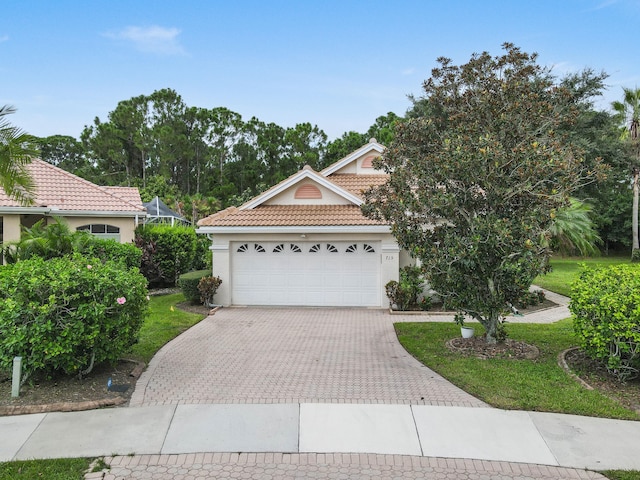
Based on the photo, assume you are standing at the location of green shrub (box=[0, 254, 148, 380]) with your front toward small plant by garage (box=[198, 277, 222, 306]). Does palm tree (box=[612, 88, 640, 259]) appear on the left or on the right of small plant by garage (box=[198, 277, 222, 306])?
right

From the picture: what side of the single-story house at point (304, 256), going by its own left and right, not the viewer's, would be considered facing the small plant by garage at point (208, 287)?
right

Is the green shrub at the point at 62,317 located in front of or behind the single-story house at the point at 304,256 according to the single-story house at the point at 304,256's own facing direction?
in front

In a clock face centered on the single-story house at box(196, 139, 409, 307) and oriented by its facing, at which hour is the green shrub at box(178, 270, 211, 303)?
The green shrub is roughly at 3 o'clock from the single-story house.

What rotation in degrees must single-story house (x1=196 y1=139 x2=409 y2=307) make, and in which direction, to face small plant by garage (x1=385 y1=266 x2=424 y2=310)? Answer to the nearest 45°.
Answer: approximately 90° to its left

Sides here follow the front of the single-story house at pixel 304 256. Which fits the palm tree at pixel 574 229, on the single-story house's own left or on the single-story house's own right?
on the single-story house's own left

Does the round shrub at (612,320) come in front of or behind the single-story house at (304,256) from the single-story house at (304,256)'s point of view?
in front

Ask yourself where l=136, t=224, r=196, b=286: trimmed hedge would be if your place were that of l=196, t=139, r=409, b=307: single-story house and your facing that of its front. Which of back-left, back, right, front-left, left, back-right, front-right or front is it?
back-right

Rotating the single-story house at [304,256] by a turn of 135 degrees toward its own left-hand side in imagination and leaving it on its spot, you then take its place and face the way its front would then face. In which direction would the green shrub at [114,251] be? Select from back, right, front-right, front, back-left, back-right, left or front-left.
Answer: back-left

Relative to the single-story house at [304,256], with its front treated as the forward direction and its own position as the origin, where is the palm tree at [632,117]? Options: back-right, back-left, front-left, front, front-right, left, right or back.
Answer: back-left

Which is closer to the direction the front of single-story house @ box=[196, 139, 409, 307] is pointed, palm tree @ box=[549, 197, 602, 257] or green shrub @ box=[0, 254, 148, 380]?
the green shrub

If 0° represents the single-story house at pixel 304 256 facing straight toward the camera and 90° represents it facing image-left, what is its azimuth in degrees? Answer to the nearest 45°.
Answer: approximately 0°

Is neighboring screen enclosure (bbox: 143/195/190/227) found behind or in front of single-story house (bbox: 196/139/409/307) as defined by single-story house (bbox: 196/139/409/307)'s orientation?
behind

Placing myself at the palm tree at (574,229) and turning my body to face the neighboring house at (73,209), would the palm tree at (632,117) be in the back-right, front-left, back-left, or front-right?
back-right

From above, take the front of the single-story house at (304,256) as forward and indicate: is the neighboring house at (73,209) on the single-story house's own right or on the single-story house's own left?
on the single-story house's own right
